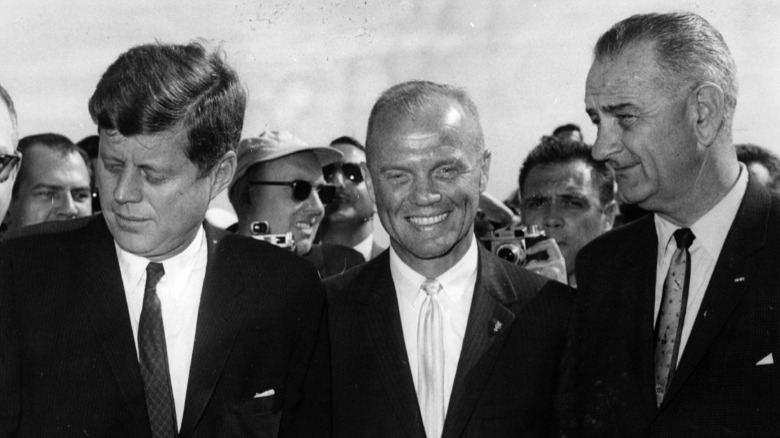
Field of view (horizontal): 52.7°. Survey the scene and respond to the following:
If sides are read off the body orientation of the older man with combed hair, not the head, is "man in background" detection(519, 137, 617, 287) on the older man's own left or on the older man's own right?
on the older man's own right

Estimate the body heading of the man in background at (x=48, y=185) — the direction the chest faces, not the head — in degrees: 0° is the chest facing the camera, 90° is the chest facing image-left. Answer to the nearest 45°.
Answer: approximately 315°

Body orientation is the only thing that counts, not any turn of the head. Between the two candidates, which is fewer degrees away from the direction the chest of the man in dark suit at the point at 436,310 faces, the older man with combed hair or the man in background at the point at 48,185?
the older man with combed hair

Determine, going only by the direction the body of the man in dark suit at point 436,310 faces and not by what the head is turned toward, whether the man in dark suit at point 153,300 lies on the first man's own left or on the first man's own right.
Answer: on the first man's own right

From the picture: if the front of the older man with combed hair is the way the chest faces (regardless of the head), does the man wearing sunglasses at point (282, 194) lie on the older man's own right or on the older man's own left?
on the older man's own right

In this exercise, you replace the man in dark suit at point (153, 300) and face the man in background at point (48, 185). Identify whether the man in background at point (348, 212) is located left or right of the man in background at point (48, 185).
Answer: right

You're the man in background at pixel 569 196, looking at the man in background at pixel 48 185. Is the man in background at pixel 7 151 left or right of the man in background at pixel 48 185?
left

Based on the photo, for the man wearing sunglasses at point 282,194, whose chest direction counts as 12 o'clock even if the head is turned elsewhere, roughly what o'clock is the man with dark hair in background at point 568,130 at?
The man with dark hair in background is roughly at 9 o'clock from the man wearing sunglasses.

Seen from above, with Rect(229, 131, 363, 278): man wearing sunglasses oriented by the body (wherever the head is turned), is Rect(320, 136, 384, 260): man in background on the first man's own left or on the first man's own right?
on the first man's own left

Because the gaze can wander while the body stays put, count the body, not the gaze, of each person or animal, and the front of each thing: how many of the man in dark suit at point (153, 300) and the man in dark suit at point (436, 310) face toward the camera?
2
